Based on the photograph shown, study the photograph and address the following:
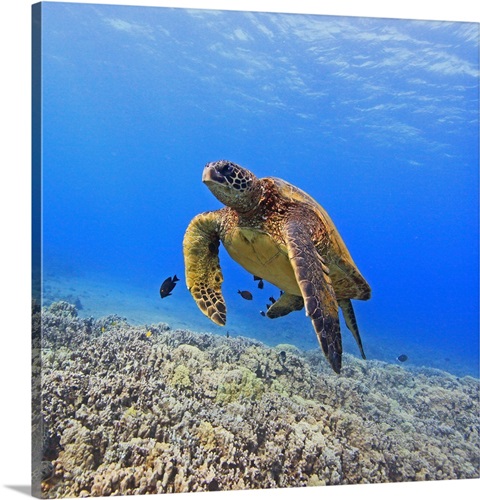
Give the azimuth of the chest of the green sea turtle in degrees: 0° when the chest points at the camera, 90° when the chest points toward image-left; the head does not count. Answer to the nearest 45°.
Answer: approximately 45°
